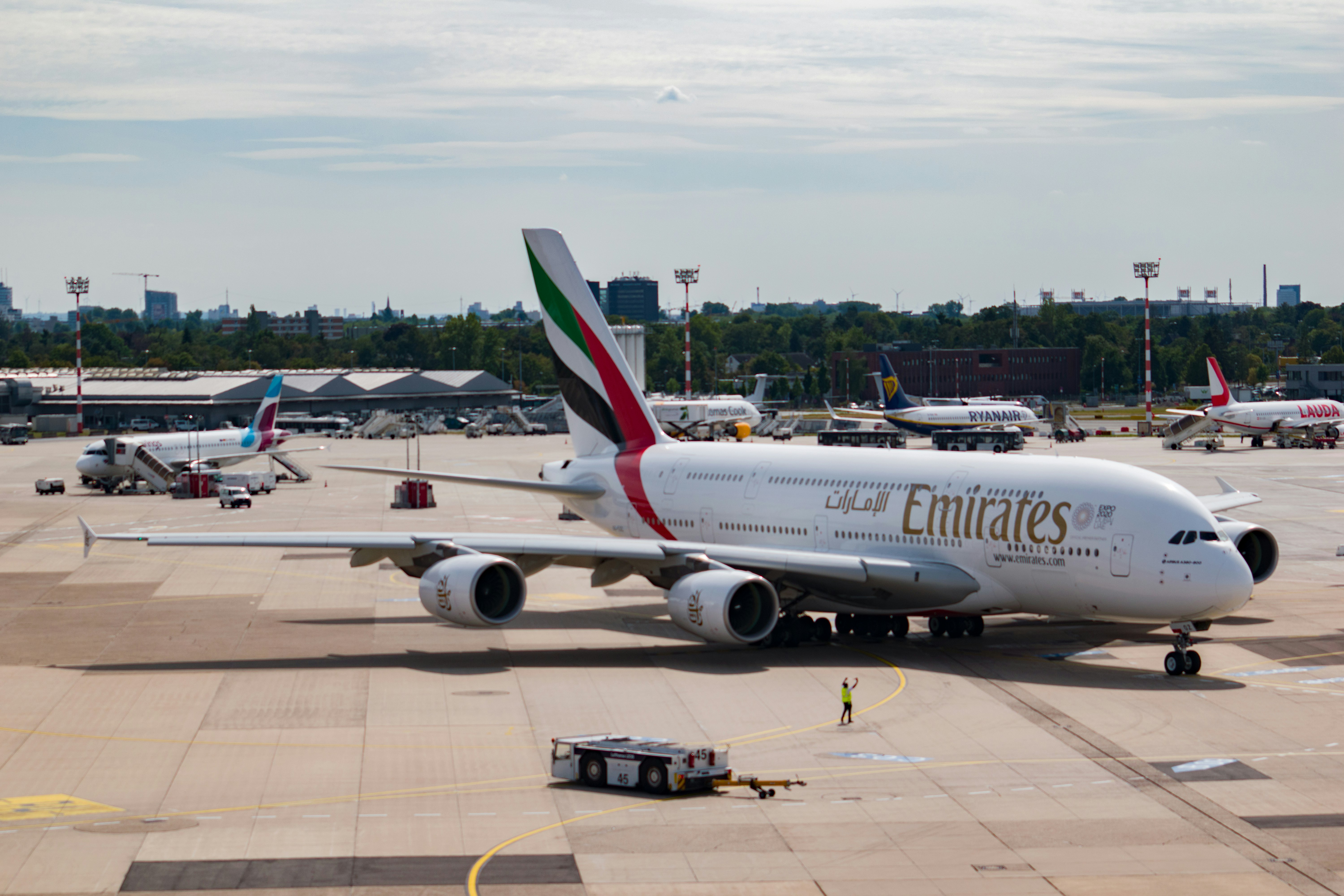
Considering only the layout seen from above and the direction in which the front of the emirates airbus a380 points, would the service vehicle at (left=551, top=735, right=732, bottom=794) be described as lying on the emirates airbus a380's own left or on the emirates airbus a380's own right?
on the emirates airbus a380's own right

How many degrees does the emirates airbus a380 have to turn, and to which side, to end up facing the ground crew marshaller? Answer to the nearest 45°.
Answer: approximately 45° to its right

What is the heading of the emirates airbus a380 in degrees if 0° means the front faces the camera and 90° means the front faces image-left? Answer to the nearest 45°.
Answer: approximately 315°
